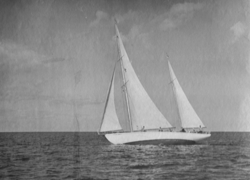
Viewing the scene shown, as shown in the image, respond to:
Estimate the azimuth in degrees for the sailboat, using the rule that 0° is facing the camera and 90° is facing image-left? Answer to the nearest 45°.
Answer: approximately 90°
